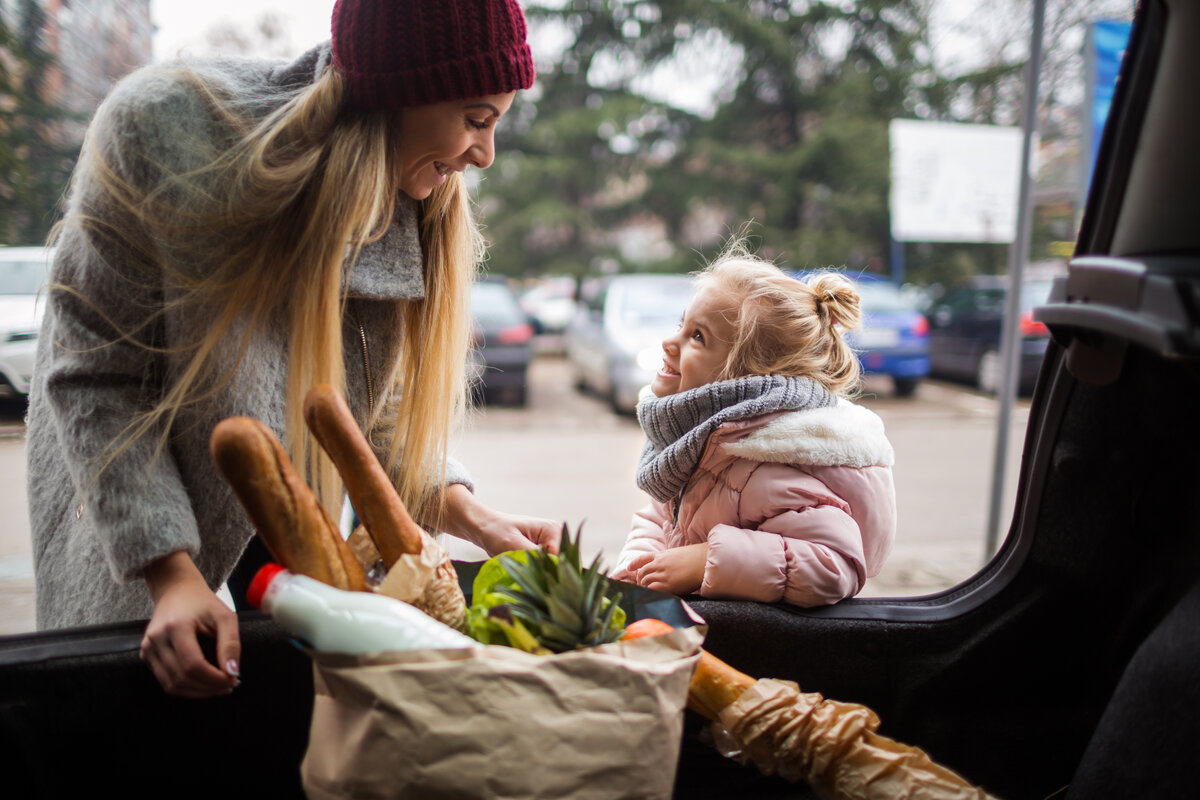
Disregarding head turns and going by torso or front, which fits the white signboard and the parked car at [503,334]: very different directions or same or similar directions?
very different directions

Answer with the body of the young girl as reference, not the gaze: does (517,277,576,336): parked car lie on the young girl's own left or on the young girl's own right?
on the young girl's own right

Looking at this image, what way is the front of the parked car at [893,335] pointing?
away from the camera

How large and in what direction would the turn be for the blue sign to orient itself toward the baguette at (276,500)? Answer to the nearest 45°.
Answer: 0° — it already faces it

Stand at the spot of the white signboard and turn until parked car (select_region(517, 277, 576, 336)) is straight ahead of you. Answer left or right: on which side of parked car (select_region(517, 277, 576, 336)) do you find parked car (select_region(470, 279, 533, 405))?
left

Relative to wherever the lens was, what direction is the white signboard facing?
facing the viewer

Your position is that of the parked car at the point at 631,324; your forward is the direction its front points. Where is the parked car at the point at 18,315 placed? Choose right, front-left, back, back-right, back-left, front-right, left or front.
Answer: front-right

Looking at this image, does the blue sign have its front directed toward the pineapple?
yes

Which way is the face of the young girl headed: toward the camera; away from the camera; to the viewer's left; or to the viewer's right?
to the viewer's left

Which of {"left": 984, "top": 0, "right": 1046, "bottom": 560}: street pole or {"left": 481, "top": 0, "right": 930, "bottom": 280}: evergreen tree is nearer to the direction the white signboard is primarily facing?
the street pole

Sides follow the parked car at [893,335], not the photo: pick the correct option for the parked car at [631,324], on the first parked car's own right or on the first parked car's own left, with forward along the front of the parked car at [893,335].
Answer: on the first parked car's own left

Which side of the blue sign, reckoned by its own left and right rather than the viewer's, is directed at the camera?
front

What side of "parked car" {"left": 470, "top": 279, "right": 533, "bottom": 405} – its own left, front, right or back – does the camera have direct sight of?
back

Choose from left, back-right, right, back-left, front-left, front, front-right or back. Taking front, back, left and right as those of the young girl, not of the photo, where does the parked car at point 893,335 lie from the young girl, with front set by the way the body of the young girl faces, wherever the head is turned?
right

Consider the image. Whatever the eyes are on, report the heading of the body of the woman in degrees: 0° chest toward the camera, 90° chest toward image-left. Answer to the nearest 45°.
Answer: approximately 315°

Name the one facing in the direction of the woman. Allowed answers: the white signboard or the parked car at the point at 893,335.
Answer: the white signboard

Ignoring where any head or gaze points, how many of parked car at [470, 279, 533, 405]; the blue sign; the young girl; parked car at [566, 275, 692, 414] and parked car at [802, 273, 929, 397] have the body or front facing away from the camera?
2

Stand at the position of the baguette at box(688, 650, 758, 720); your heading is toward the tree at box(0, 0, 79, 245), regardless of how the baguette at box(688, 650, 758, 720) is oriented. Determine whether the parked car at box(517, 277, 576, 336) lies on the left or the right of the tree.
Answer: right
